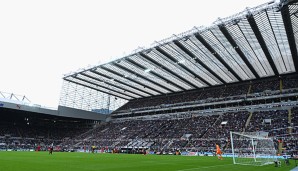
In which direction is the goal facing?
to the viewer's left
